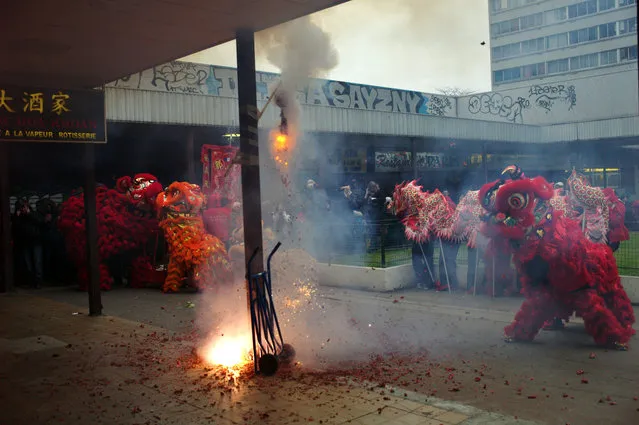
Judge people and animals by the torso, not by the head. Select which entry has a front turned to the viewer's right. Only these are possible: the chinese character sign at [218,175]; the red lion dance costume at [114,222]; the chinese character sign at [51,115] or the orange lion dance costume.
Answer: the red lion dance costume

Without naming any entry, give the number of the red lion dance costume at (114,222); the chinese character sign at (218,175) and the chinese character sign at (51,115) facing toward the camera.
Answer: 2

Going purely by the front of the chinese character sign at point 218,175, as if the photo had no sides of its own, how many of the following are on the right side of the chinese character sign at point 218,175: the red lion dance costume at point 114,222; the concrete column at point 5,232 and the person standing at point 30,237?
3

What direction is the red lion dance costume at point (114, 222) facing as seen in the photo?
to the viewer's right

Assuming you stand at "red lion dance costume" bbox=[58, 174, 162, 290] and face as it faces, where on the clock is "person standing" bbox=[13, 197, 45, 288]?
The person standing is roughly at 7 o'clock from the red lion dance costume.

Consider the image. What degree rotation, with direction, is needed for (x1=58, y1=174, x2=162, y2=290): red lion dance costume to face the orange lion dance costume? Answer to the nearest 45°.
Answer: approximately 45° to its right

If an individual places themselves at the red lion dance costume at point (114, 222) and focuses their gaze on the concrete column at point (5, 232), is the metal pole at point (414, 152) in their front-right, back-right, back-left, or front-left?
back-right

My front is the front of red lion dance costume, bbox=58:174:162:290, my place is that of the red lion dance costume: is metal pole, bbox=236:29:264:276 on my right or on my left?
on my right

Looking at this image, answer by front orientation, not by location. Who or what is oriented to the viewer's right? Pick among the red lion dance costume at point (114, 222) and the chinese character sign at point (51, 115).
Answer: the red lion dance costume

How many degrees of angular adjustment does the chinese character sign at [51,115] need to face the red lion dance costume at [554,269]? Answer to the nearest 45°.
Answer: approximately 45° to its left
